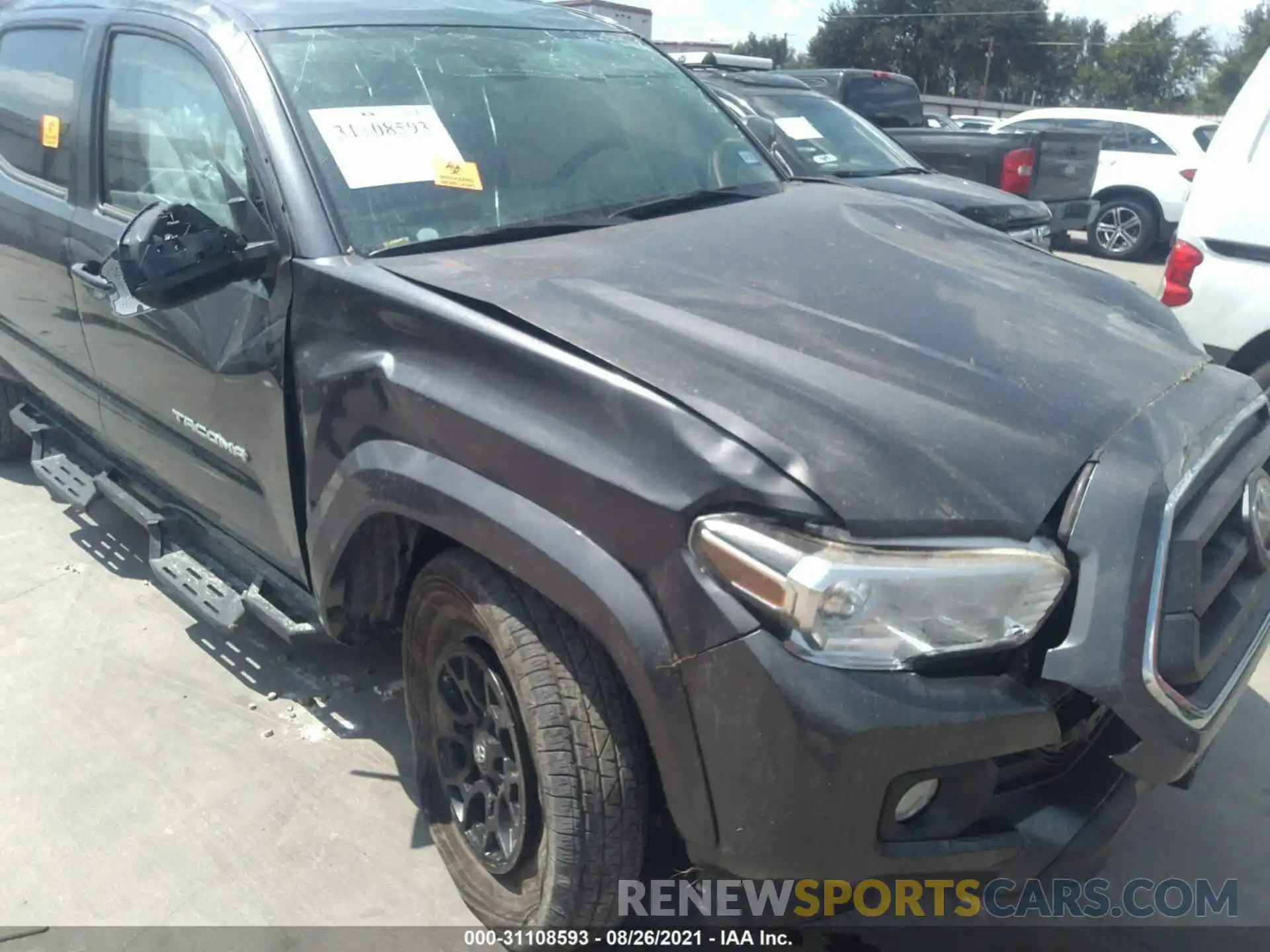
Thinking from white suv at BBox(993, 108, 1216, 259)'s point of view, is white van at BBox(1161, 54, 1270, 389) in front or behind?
behind

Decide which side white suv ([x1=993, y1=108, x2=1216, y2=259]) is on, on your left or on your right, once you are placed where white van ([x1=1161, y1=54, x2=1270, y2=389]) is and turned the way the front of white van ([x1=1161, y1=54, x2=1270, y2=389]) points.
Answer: on your left

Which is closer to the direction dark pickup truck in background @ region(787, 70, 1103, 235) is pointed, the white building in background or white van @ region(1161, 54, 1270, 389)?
the white building in background

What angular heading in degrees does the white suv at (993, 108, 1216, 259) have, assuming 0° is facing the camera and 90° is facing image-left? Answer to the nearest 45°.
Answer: approximately 135°

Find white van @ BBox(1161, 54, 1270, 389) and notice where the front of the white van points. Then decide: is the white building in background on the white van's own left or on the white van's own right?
on the white van's own left

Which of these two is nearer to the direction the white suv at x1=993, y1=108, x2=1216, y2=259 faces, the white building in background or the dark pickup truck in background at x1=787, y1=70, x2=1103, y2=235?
the white building in background

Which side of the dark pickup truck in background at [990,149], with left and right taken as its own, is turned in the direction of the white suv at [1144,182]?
right

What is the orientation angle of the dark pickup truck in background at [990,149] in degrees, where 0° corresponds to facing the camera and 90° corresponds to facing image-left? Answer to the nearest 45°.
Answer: approximately 135°
